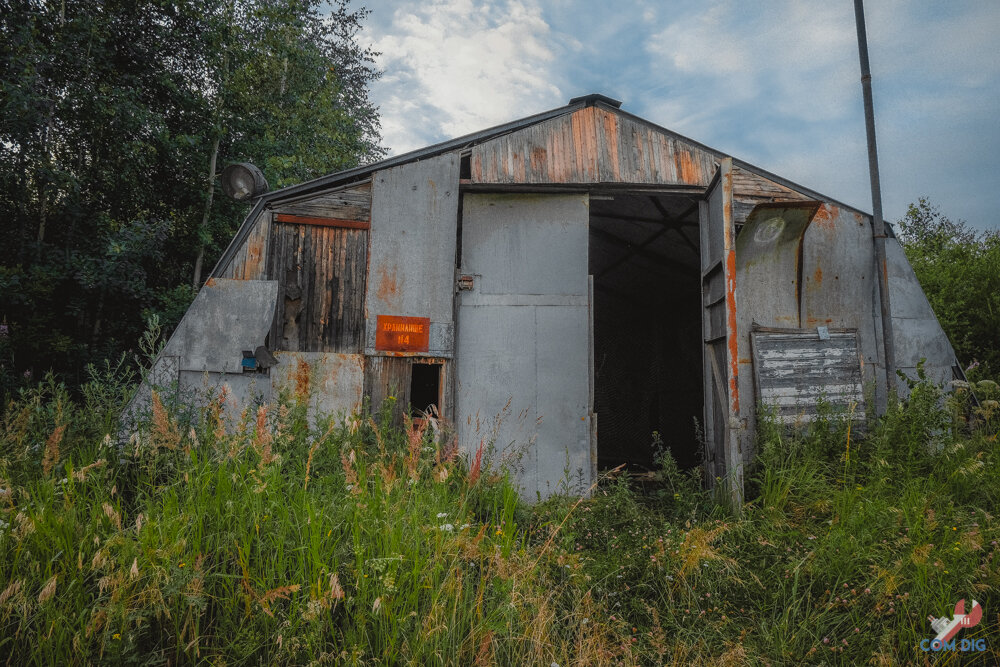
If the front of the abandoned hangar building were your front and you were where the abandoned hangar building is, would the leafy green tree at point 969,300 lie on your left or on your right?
on your left

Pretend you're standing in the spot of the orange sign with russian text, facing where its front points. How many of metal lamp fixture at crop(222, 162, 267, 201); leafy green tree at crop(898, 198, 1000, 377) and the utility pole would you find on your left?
2

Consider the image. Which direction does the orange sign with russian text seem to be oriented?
toward the camera

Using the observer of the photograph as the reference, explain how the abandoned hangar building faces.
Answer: facing the viewer

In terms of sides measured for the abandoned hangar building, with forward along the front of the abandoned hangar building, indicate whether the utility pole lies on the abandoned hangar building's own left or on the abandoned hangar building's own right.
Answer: on the abandoned hangar building's own left

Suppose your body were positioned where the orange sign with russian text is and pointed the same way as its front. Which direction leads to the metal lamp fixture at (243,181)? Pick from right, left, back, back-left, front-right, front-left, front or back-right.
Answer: right

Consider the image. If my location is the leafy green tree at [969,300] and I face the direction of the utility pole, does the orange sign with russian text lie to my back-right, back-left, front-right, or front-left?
front-right

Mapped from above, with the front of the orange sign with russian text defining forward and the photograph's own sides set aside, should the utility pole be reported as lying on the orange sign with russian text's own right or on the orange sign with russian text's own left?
on the orange sign with russian text's own left
